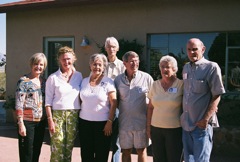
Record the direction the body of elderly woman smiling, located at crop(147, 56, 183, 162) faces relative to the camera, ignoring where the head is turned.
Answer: toward the camera

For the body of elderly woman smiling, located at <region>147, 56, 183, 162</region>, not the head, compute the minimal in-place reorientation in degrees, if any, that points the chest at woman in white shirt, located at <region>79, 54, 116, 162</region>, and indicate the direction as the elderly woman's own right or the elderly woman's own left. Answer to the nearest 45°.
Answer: approximately 90° to the elderly woman's own right

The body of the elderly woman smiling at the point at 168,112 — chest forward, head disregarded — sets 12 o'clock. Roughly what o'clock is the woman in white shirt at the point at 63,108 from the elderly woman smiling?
The woman in white shirt is roughly at 3 o'clock from the elderly woman smiling.
